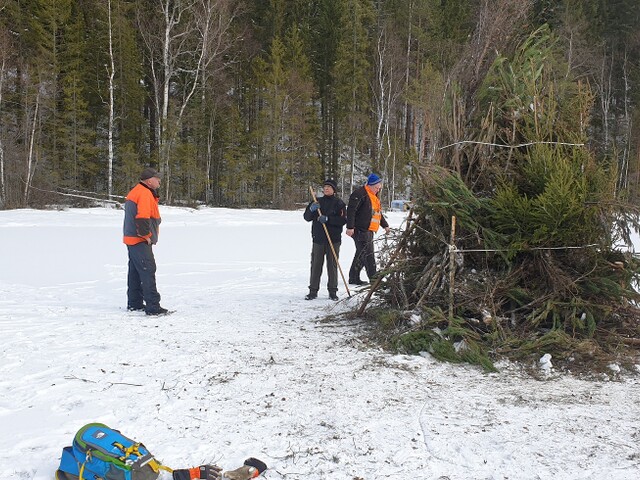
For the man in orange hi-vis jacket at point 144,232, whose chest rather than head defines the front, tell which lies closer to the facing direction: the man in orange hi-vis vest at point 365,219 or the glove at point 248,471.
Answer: the man in orange hi-vis vest

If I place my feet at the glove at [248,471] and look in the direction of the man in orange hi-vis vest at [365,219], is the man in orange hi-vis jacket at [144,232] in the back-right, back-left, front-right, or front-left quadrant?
front-left

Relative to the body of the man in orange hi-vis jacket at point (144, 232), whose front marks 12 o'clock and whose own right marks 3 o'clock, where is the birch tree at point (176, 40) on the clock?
The birch tree is roughly at 9 o'clock from the man in orange hi-vis jacket.

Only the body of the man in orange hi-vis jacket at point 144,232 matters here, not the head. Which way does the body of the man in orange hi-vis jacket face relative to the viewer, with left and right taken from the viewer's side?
facing to the right of the viewer

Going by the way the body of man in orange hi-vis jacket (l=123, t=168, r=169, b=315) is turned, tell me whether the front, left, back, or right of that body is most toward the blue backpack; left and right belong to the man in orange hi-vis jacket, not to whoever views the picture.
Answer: right

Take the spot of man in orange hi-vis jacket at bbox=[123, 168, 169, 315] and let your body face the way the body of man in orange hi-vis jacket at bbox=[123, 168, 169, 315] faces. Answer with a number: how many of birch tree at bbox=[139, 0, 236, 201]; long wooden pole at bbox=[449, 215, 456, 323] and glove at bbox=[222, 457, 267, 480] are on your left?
1

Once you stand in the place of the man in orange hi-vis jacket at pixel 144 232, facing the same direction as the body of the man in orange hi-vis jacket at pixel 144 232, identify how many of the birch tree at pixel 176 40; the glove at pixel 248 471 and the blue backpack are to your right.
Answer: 2

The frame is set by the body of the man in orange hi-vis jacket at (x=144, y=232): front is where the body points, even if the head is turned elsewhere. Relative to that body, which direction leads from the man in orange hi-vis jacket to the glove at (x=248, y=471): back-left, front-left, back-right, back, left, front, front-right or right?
right

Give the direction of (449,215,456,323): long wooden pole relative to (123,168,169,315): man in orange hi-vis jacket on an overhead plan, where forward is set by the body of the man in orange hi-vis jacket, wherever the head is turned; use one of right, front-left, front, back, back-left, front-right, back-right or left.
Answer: front-right

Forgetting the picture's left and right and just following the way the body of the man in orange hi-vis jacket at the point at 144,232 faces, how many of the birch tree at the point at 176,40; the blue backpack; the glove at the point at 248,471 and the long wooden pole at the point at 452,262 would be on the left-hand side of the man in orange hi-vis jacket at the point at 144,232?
1

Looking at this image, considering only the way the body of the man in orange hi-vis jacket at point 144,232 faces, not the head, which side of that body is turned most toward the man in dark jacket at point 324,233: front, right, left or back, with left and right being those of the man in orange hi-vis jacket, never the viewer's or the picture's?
front

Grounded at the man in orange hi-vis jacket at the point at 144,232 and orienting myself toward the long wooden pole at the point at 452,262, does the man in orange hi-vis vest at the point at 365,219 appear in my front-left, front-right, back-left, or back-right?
front-left

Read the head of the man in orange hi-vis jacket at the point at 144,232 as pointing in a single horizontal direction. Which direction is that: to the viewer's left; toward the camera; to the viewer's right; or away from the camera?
to the viewer's right
